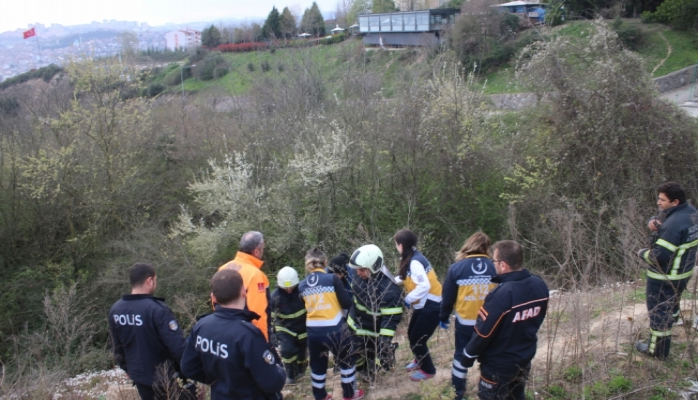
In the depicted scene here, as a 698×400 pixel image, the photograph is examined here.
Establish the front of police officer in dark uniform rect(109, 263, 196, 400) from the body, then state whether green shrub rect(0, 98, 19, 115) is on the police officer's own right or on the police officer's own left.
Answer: on the police officer's own left

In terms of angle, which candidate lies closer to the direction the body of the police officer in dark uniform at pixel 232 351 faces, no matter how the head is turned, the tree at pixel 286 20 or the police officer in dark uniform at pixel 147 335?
the tree

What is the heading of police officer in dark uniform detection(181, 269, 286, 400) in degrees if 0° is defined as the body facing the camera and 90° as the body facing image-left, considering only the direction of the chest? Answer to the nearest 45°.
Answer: approximately 225°

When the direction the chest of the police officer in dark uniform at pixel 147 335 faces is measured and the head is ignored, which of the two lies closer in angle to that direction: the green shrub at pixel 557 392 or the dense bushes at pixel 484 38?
the dense bushes

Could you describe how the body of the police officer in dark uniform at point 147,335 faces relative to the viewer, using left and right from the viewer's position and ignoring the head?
facing away from the viewer and to the right of the viewer
